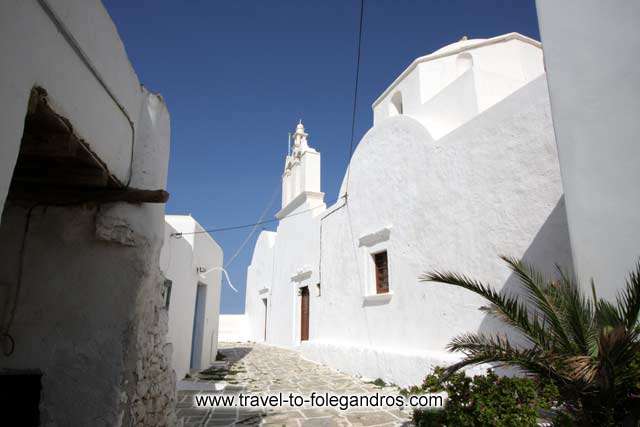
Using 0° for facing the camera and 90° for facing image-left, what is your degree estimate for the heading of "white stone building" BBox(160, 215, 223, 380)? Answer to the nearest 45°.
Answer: approximately 315°

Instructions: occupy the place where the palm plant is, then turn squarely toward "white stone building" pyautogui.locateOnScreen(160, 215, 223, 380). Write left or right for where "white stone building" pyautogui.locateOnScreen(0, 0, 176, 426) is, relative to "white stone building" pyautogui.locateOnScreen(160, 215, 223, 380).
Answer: left

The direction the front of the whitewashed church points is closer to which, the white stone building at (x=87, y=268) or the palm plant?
the white stone building

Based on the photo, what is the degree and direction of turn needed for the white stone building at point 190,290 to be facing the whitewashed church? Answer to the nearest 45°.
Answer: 0° — it already faces it

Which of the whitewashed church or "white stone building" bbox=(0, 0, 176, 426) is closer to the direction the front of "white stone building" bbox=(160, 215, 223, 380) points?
the whitewashed church

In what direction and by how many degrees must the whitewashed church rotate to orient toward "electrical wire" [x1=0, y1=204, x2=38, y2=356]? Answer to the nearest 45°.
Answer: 0° — it already faces it

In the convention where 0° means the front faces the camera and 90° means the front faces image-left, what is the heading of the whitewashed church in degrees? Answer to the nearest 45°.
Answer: approximately 45°

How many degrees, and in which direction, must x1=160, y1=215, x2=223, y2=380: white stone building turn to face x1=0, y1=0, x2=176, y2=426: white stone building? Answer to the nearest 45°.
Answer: approximately 45° to its right

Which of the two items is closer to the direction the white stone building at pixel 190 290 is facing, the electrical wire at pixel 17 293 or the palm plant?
the palm plant
